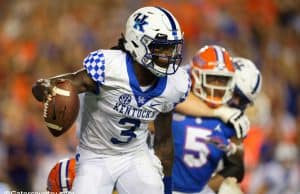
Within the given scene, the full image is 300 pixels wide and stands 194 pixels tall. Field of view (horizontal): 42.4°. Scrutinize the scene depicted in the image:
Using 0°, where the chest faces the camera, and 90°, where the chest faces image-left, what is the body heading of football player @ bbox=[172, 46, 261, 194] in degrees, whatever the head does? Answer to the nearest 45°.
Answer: approximately 0°

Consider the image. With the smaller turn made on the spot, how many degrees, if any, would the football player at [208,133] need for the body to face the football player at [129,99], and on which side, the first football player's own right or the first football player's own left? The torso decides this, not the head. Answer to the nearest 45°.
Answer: approximately 45° to the first football player's own right
